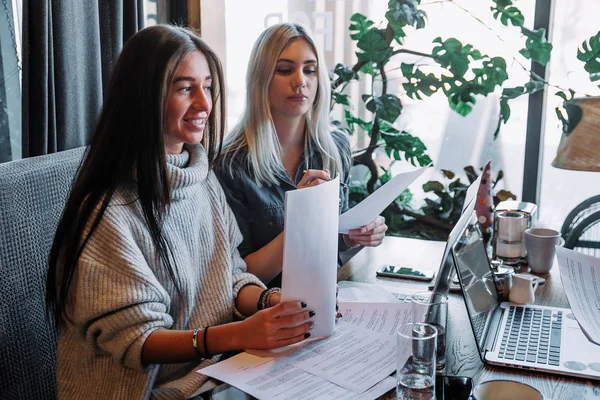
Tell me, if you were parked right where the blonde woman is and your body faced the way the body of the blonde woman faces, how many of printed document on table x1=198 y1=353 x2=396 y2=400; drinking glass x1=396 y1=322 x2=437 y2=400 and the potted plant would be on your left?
1

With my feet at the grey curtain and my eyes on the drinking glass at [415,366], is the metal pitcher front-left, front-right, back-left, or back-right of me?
front-left

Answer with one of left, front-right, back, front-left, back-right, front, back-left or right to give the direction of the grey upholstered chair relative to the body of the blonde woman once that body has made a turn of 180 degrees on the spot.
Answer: left

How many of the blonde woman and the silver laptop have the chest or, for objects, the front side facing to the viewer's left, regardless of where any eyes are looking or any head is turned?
0

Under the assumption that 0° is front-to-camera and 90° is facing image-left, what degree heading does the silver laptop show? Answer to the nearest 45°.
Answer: approximately 270°

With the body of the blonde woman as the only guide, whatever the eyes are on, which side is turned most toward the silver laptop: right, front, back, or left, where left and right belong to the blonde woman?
front

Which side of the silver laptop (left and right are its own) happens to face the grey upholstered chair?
back

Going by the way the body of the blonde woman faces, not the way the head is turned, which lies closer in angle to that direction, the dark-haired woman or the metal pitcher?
the metal pitcher

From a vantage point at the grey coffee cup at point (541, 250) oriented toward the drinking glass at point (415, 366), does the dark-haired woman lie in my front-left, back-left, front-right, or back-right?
front-right

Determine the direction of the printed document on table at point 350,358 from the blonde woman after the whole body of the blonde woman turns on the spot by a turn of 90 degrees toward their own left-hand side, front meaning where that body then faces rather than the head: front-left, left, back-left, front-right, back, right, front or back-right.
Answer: back-right

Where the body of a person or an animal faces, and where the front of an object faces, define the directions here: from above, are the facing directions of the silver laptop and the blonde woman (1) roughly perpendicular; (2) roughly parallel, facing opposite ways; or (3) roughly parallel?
roughly parallel
